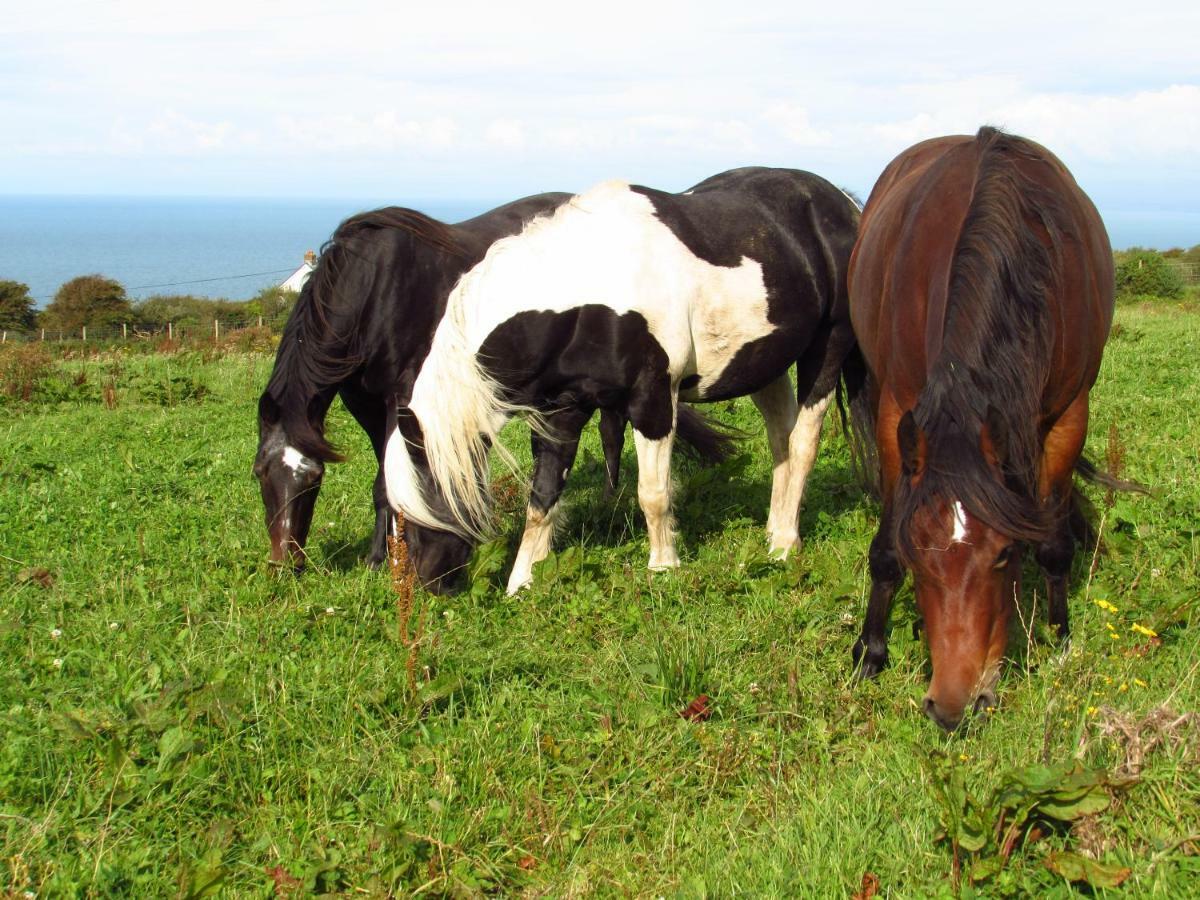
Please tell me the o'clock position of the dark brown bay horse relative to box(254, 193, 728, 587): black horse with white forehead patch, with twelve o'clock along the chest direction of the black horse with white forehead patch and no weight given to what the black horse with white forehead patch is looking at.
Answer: The dark brown bay horse is roughly at 9 o'clock from the black horse with white forehead patch.

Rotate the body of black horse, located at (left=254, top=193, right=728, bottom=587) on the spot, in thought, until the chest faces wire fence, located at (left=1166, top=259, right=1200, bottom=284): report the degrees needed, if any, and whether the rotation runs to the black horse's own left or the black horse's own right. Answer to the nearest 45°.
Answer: approximately 180°

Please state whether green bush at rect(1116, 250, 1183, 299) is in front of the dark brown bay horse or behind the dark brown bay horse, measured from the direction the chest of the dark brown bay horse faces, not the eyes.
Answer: behind

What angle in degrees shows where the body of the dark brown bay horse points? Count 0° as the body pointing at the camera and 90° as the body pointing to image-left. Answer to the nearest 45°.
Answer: approximately 0°

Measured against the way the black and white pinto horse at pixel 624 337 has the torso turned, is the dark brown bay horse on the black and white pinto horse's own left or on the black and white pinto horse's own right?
on the black and white pinto horse's own left

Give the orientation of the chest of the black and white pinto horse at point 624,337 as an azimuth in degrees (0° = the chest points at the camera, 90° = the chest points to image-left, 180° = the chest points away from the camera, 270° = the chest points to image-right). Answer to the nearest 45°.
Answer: approximately 45°

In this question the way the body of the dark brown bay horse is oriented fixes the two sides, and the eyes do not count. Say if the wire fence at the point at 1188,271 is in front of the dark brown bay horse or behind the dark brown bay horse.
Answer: behind

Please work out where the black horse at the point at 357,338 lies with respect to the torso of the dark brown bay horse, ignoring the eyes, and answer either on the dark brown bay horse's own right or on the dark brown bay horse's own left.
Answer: on the dark brown bay horse's own right

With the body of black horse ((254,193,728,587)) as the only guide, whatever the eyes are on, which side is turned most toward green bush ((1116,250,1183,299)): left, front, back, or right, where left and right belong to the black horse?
back
